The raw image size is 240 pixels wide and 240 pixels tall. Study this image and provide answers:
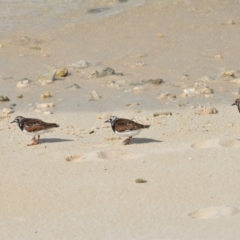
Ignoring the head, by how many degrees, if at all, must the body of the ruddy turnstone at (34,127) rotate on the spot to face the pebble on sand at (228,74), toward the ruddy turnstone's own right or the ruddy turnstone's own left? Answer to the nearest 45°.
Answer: approximately 135° to the ruddy turnstone's own right

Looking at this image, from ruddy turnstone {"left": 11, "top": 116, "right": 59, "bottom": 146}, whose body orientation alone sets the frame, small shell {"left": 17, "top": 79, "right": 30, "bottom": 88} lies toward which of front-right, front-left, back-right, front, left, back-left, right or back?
right

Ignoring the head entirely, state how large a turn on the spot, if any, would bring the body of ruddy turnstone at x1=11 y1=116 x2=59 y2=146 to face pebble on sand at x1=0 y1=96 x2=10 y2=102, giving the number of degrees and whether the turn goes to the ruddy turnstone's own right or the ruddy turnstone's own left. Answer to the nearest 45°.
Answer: approximately 90° to the ruddy turnstone's own right

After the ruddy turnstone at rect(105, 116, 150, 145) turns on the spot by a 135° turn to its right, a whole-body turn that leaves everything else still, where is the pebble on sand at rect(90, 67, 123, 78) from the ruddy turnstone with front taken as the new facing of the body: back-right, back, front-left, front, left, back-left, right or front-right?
front-left

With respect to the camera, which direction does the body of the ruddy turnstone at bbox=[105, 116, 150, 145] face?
to the viewer's left

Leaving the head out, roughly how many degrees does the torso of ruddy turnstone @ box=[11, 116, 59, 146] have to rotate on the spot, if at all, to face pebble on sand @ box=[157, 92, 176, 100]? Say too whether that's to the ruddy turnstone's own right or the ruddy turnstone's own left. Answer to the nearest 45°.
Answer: approximately 135° to the ruddy turnstone's own right

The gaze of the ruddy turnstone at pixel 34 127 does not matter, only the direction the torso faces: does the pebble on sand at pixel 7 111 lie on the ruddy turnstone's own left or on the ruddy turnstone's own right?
on the ruddy turnstone's own right

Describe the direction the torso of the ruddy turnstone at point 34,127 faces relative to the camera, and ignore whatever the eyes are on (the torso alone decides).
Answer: to the viewer's left

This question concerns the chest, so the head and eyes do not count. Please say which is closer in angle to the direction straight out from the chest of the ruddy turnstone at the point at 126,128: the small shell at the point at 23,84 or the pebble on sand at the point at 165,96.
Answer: the small shell

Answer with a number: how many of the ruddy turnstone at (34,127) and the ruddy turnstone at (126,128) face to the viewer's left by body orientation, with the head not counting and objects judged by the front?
2

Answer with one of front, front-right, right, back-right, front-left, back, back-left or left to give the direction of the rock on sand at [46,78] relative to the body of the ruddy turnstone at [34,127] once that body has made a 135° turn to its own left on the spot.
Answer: back-left
